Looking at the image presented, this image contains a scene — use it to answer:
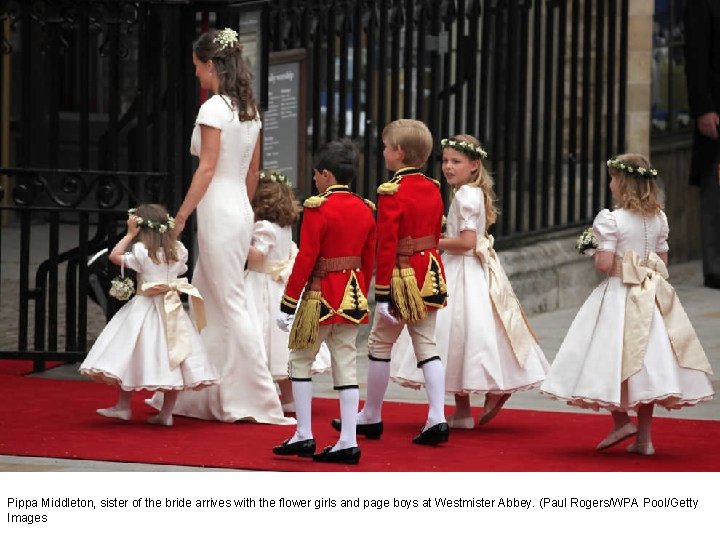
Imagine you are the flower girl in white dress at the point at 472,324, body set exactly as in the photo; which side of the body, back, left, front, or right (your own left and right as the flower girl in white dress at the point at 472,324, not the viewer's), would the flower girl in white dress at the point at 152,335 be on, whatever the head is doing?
front

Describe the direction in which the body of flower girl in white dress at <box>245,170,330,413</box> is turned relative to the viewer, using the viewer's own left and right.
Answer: facing away from the viewer and to the left of the viewer

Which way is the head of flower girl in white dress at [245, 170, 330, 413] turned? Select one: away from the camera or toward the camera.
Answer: away from the camera

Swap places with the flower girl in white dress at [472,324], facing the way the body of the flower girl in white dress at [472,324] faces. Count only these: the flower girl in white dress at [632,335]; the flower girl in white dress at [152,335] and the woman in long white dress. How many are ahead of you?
2

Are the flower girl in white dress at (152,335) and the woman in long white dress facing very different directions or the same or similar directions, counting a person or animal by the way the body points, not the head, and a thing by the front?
same or similar directions

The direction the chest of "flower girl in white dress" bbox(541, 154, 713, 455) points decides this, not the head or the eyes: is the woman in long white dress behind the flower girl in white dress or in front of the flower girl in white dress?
in front

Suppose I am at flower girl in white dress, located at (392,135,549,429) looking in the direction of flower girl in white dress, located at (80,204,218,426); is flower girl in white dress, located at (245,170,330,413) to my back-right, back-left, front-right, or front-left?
front-right

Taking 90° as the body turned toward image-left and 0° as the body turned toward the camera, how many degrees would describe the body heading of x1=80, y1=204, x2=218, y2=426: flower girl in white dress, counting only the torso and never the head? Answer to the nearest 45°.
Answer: approximately 135°

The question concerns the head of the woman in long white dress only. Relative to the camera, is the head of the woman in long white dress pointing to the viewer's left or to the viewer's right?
to the viewer's left

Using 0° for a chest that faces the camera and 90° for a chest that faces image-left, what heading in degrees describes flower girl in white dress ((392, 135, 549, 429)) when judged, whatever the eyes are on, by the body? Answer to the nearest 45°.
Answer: approximately 90°

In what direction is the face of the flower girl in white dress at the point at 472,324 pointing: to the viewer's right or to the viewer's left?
to the viewer's left

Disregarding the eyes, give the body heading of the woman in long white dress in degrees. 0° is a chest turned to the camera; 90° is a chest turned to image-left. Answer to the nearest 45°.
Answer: approximately 135°

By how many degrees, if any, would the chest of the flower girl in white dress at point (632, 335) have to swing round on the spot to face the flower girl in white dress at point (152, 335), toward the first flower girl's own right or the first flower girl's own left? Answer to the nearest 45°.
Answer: approximately 45° to the first flower girl's own left

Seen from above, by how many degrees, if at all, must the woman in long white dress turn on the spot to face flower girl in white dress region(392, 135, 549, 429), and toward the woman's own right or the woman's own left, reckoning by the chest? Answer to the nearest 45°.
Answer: approximately 135° to the woman's own right

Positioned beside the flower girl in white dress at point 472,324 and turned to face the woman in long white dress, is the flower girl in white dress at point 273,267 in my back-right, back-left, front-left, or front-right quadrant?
front-right

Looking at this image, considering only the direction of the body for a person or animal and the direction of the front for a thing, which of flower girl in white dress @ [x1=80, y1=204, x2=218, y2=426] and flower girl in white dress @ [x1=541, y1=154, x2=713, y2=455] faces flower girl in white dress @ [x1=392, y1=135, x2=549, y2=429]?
flower girl in white dress @ [x1=541, y1=154, x2=713, y2=455]

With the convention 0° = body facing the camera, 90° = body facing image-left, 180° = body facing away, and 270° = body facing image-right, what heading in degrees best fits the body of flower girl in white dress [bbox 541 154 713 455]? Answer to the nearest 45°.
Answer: approximately 135°
